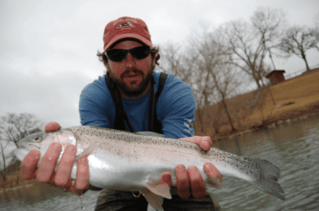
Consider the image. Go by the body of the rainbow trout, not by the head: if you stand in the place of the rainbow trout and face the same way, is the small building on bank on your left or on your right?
on your right

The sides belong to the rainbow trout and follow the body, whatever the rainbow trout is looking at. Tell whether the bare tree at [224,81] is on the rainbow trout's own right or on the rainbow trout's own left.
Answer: on the rainbow trout's own right

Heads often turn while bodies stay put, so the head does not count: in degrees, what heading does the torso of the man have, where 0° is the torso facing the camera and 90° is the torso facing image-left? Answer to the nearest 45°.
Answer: approximately 0°

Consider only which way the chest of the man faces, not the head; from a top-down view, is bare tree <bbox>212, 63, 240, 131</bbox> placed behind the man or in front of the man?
behind

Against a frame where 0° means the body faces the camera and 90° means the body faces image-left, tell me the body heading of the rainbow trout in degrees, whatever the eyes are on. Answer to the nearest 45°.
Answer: approximately 90°
